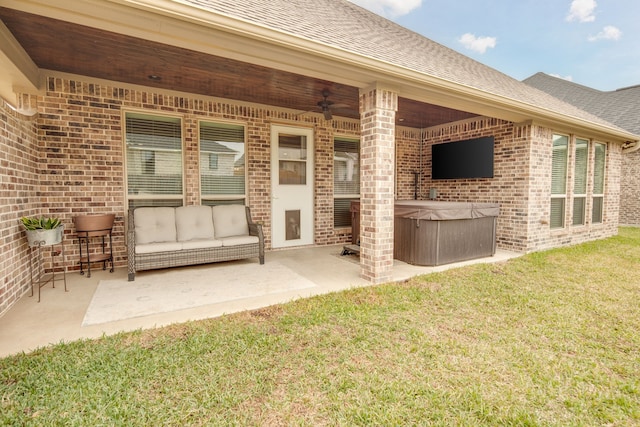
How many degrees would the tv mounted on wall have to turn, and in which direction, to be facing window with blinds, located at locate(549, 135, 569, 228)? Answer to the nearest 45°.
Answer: approximately 135° to its left

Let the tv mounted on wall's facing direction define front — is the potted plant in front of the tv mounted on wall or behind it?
in front

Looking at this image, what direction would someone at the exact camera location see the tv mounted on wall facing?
facing the viewer and to the left of the viewer

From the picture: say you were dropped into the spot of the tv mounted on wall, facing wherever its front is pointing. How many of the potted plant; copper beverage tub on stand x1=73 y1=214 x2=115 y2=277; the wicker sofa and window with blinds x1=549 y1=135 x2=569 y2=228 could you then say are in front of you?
3

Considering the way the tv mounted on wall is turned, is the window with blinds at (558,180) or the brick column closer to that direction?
the brick column

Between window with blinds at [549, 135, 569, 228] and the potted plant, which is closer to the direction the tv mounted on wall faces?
the potted plant

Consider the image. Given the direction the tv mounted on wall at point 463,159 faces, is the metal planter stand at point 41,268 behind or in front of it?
in front

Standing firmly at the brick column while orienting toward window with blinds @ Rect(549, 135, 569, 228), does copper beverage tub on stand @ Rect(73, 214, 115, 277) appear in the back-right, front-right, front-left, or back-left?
back-left

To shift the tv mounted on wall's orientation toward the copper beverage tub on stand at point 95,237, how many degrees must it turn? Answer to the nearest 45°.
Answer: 0° — it already faces it
